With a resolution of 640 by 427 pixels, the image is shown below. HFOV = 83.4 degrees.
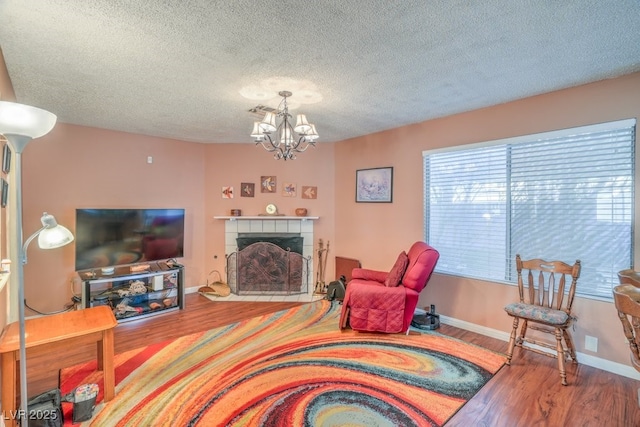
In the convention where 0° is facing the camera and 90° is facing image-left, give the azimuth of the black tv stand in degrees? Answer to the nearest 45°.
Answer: approximately 315°

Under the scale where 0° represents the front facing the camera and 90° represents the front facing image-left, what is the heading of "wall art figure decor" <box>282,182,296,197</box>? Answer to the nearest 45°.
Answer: approximately 0°

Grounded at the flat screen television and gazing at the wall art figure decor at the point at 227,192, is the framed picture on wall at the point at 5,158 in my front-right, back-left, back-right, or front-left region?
back-right

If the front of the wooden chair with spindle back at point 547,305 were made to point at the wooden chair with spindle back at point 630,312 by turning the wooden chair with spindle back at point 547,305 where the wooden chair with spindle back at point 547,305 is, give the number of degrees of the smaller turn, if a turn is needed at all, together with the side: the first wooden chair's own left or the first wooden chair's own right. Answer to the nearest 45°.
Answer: approximately 45° to the first wooden chair's own left

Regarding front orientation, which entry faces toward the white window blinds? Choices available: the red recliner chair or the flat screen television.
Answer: the flat screen television

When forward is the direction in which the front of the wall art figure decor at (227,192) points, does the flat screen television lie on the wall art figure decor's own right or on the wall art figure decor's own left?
on the wall art figure decor's own right
